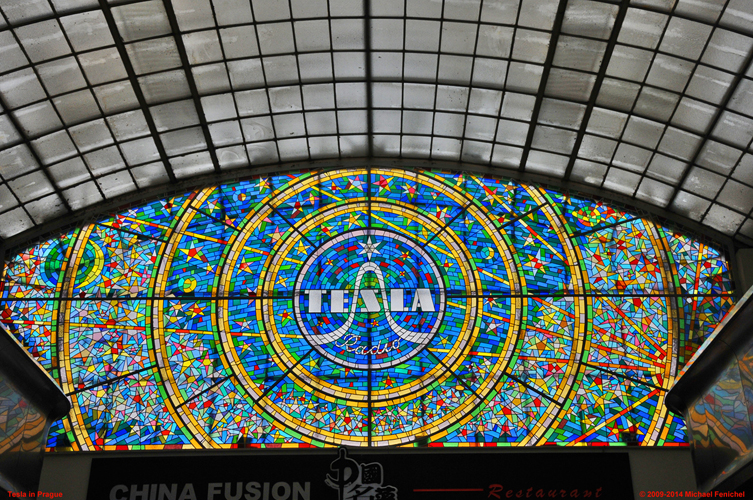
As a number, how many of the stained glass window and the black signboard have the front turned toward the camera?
2

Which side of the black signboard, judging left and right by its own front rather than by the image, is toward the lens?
front

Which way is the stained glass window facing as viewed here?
toward the camera

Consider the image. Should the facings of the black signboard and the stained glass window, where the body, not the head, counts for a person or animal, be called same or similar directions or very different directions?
same or similar directions
